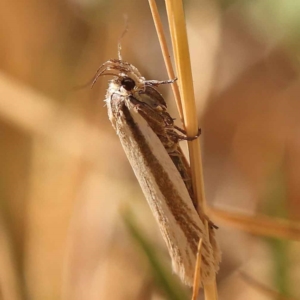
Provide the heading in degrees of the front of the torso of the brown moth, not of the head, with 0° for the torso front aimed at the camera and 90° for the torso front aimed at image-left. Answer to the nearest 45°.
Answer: approximately 90°
